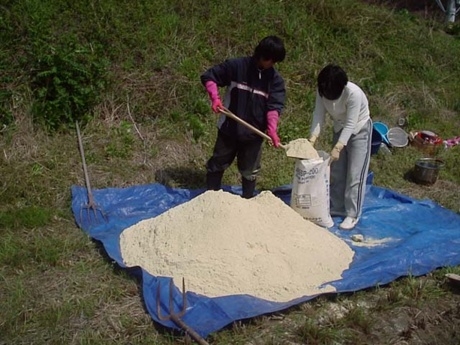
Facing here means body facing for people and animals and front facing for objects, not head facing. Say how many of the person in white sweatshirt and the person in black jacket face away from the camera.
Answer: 0

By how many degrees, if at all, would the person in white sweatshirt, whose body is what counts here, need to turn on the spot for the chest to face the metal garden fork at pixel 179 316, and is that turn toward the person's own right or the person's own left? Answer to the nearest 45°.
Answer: approximately 45° to the person's own left

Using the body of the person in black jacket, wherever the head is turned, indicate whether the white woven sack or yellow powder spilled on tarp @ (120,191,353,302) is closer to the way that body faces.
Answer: the yellow powder spilled on tarp

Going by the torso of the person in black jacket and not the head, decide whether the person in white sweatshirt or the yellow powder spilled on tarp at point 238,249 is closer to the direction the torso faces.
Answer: the yellow powder spilled on tarp

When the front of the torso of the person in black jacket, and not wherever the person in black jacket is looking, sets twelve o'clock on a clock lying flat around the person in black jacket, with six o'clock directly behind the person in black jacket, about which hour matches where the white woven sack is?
The white woven sack is roughly at 10 o'clock from the person in black jacket.

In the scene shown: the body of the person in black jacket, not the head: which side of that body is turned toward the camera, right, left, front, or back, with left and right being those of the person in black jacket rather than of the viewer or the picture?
front

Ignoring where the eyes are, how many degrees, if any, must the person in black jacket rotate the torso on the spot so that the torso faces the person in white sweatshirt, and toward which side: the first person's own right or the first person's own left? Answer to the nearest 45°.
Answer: approximately 90° to the first person's own left

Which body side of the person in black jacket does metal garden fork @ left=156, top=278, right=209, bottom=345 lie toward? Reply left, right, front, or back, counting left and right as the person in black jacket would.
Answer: front

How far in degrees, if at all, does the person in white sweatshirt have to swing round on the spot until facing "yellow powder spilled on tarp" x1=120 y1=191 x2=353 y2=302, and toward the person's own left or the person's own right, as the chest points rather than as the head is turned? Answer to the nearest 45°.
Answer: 0° — they already face it

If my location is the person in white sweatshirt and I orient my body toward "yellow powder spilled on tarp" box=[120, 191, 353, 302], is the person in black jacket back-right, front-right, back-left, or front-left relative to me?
front-right

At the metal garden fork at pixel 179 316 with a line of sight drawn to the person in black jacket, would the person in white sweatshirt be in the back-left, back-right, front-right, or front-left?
front-right

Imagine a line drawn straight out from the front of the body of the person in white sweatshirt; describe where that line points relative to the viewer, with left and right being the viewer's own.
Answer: facing the viewer and to the left of the viewer

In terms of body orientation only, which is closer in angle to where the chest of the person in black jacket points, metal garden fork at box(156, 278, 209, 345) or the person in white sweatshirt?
the metal garden fork
